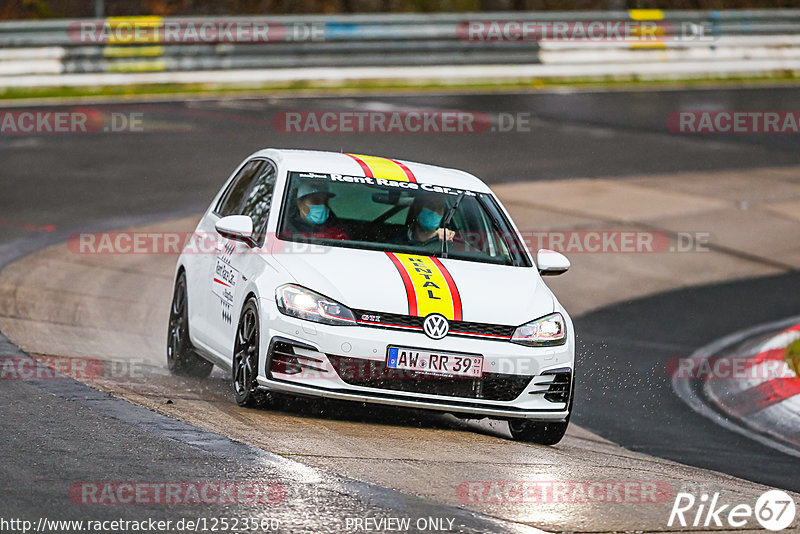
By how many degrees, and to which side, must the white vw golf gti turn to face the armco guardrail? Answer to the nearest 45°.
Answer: approximately 135° to its left

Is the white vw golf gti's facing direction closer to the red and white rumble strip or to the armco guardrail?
the red and white rumble strip

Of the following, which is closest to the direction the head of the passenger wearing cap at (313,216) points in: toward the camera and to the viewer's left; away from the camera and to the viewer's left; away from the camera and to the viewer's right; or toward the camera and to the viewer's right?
toward the camera and to the viewer's right

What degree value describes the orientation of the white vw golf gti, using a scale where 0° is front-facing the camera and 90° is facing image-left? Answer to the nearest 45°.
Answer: approximately 315°

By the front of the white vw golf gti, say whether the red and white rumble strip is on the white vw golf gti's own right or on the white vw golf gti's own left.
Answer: on the white vw golf gti's own left
